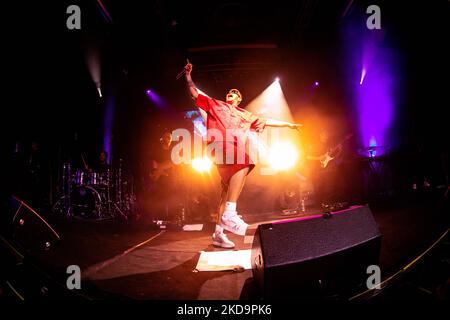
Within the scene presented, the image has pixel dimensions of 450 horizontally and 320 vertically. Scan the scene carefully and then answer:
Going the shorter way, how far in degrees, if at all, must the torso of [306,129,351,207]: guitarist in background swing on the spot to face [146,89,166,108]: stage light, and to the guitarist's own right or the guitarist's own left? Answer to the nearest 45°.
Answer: approximately 90° to the guitarist's own right

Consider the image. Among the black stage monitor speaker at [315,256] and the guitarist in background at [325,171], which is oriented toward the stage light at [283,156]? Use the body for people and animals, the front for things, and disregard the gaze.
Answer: the black stage monitor speaker

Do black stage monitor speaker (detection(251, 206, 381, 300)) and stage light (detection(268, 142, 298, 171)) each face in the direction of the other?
yes

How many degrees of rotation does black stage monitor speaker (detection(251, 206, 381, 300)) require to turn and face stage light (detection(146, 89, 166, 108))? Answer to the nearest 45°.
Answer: approximately 45° to its left

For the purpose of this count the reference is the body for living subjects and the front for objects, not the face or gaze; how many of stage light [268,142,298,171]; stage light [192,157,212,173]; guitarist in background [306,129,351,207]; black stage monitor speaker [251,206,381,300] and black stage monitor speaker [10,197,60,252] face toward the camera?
3

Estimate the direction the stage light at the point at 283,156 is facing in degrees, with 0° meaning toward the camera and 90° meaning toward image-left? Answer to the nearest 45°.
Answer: approximately 0°

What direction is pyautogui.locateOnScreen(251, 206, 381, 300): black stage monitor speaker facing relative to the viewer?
away from the camera
